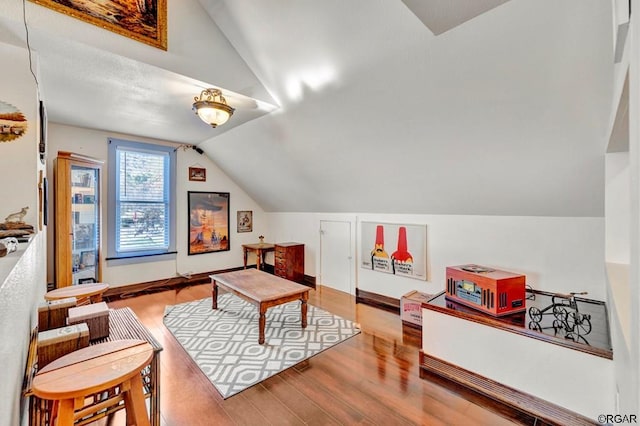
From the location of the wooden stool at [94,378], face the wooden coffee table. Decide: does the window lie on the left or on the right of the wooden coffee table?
left

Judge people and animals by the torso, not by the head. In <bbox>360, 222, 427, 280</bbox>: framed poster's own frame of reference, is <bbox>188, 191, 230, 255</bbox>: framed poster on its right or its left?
on its right

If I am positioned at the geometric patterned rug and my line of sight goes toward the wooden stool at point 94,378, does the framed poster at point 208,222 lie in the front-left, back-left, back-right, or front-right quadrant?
back-right

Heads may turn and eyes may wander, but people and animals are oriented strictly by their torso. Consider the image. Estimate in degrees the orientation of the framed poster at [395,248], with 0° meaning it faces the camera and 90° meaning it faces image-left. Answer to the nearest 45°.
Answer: approximately 45°

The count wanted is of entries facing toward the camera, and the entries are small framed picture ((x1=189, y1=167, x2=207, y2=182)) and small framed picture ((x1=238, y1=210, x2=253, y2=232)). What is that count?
2

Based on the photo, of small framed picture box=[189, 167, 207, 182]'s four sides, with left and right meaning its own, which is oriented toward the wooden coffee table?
front

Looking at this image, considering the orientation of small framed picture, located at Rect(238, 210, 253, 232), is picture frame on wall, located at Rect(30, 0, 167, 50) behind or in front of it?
in front

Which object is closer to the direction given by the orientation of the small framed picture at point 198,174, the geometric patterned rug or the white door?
the geometric patterned rug

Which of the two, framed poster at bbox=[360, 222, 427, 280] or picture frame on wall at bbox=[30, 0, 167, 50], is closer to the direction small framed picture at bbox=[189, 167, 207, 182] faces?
the picture frame on wall

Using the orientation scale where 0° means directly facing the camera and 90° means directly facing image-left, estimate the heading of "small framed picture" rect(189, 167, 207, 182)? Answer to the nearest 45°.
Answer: approximately 0°

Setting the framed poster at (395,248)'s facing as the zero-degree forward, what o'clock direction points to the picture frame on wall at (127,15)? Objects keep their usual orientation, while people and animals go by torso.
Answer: The picture frame on wall is roughly at 12 o'clock from the framed poster.
